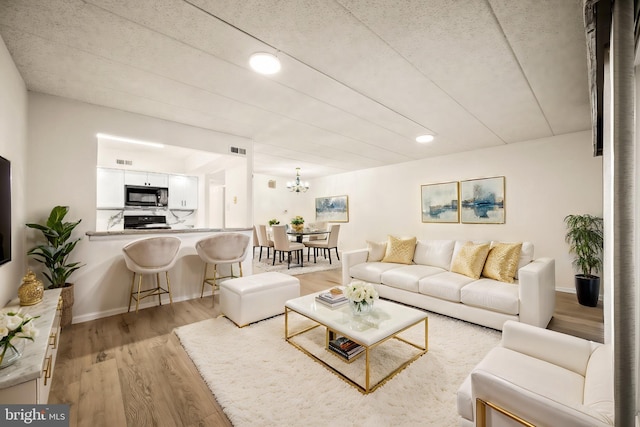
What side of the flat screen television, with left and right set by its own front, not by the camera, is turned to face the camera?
right

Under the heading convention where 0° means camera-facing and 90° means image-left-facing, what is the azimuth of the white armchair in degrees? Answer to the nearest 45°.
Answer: approximately 135°

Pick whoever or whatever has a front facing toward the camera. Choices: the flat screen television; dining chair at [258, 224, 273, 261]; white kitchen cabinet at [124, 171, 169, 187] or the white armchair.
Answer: the white kitchen cabinet

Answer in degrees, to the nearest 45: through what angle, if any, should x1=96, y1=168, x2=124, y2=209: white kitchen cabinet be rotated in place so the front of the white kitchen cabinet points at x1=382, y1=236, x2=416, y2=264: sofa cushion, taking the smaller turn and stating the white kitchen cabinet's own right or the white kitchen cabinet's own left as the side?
approximately 45° to the white kitchen cabinet's own left

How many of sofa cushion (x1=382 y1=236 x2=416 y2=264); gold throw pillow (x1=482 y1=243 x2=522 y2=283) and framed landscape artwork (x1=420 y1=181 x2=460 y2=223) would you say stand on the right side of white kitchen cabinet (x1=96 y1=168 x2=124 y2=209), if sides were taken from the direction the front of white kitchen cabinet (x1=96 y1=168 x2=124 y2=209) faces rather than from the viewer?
0

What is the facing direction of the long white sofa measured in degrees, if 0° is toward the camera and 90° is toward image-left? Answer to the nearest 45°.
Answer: approximately 45°

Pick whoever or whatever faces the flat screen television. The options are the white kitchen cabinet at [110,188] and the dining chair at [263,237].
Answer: the white kitchen cabinet

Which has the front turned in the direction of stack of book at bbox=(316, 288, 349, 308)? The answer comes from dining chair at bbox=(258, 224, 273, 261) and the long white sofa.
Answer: the long white sofa

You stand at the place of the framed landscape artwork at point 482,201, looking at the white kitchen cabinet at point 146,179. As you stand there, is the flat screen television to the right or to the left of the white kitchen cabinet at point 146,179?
left

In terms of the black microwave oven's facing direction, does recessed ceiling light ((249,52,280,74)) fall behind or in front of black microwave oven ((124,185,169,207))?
in front

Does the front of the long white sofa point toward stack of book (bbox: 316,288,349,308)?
yes

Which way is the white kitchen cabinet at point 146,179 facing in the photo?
toward the camera

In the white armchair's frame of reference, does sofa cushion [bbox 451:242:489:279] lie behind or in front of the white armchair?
in front

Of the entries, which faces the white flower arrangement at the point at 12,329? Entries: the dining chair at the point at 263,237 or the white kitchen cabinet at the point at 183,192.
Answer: the white kitchen cabinet

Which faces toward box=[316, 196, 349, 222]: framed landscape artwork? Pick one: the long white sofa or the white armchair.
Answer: the white armchair

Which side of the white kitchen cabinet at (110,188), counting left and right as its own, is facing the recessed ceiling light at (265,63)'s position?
front

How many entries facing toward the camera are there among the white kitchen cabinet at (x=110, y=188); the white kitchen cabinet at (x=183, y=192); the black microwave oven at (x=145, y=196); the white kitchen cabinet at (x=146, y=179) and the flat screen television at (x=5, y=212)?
4

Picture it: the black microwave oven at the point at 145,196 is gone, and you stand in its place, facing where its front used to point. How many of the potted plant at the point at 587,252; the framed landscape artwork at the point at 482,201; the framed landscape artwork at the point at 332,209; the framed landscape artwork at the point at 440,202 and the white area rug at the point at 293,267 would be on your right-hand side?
0
